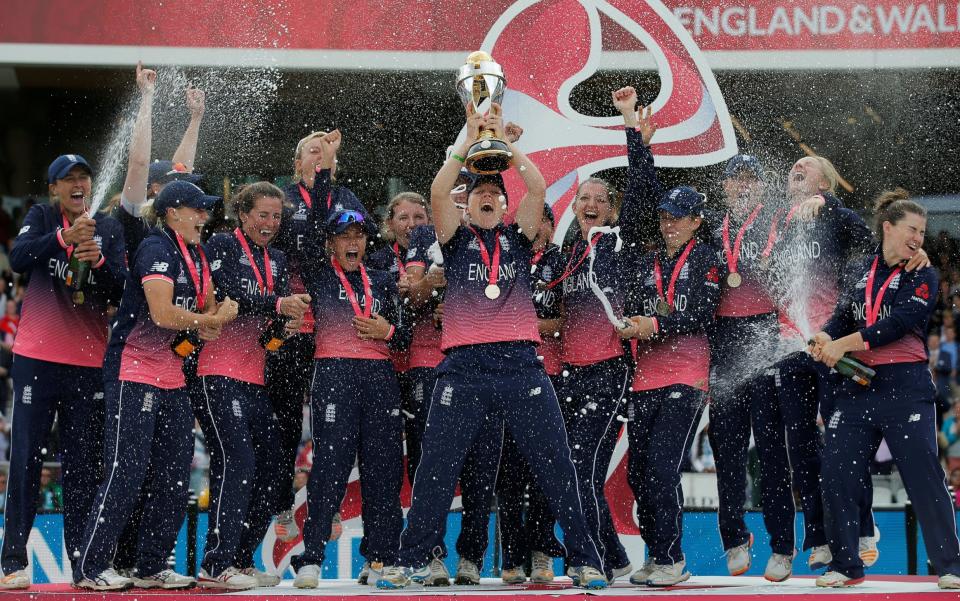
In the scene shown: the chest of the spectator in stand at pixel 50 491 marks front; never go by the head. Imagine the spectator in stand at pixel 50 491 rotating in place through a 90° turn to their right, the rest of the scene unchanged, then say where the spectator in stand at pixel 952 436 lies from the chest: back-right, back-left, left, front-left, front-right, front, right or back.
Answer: back

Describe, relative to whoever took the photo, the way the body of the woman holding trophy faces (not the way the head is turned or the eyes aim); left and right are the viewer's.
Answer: facing the viewer

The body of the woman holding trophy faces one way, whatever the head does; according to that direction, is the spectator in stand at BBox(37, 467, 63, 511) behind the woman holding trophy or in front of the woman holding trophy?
behind

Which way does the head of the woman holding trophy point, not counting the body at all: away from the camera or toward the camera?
toward the camera

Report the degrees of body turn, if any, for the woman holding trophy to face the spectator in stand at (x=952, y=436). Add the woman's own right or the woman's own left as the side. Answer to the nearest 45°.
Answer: approximately 135° to the woman's own left

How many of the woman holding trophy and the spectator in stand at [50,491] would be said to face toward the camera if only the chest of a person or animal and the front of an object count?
2

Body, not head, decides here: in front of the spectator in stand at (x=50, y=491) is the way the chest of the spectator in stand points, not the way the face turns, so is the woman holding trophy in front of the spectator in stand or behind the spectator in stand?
in front

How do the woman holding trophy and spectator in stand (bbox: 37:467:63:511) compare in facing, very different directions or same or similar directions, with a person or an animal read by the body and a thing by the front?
same or similar directions
